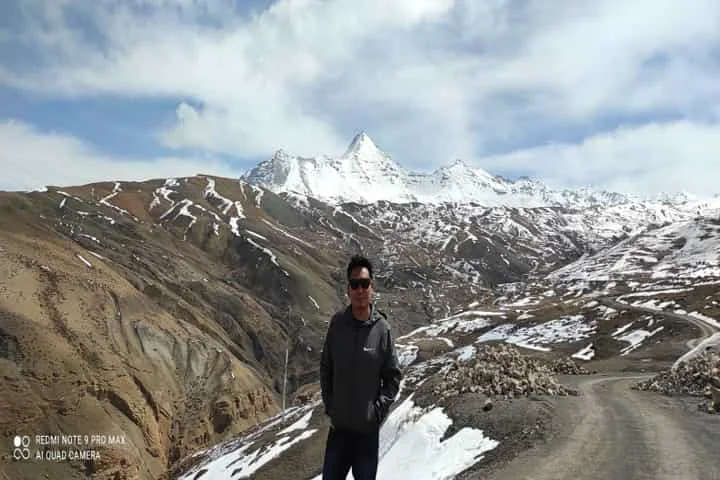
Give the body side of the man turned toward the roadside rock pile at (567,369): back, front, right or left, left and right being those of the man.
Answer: back

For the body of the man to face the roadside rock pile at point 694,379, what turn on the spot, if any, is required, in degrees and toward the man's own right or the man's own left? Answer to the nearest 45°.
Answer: approximately 135° to the man's own left

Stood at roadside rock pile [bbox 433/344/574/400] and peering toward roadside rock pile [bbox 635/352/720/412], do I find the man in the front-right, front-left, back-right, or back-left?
back-right

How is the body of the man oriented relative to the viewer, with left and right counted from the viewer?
facing the viewer

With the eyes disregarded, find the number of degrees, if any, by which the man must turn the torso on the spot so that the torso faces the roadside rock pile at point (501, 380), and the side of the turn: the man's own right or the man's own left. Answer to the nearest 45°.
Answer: approximately 180°

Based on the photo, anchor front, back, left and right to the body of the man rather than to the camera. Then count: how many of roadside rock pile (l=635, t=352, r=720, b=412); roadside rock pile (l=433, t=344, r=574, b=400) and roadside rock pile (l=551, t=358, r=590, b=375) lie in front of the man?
0

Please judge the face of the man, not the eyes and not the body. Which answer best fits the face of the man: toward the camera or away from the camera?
toward the camera
